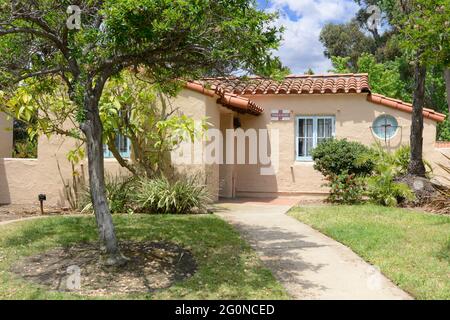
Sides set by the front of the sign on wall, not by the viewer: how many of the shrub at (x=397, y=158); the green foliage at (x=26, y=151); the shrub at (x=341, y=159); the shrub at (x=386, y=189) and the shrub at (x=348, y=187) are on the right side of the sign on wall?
1

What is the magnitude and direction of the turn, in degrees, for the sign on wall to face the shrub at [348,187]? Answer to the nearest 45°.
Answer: approximately 45° to its left

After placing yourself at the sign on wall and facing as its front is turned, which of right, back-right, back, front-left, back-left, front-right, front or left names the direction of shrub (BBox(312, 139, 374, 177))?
front-left

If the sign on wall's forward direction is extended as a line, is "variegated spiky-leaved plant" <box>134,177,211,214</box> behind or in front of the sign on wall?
in front

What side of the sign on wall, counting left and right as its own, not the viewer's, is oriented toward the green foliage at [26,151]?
right

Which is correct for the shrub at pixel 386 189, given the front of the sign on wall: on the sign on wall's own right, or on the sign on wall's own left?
on the sign on wall's own left

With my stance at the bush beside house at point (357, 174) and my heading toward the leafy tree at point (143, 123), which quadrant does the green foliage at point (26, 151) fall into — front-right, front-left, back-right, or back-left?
front-right

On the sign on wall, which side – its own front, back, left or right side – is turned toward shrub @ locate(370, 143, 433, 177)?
left

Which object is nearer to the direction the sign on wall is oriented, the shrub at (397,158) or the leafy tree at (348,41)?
the shrub

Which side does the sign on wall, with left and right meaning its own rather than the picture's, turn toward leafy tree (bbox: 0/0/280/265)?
front

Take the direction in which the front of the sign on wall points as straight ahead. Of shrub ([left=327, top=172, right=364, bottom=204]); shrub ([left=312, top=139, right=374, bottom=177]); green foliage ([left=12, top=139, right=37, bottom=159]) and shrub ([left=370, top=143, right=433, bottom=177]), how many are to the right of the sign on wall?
1

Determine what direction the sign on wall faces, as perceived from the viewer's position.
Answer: facing the viewer

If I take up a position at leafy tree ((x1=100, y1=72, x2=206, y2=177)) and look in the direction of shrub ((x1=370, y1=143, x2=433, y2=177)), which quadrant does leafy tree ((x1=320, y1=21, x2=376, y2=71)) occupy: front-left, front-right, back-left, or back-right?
front-left

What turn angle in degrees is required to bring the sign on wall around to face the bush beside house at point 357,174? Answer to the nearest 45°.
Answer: approximately 45° to its left

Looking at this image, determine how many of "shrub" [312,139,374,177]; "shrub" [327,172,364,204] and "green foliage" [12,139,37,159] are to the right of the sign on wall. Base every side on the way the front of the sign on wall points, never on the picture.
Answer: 1
